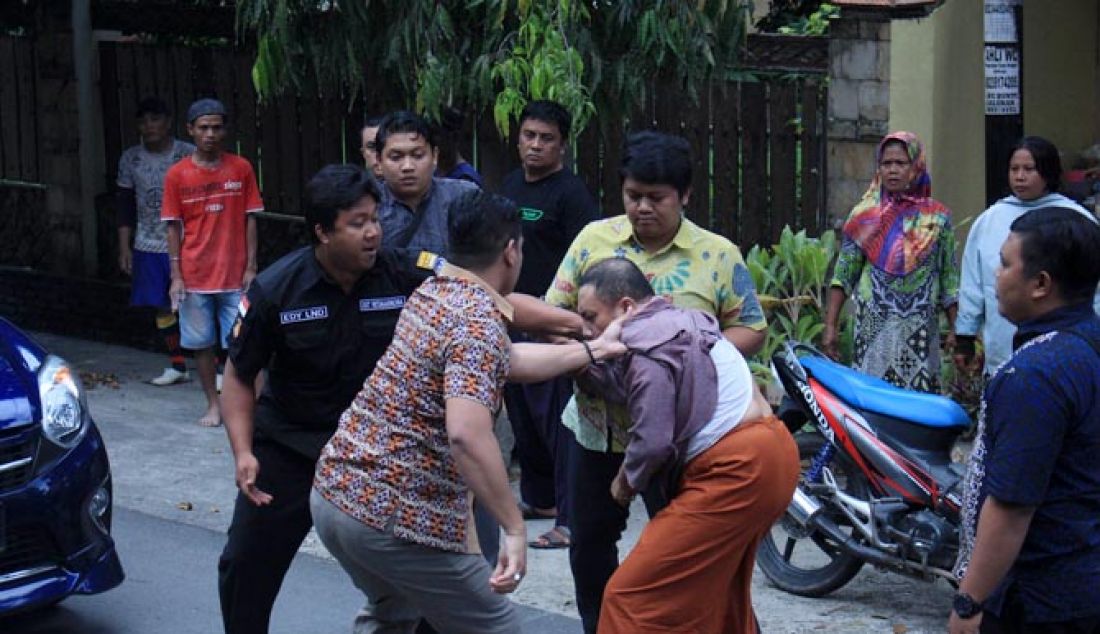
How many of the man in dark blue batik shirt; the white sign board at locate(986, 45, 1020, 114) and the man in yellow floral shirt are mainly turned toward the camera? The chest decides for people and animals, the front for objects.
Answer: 2

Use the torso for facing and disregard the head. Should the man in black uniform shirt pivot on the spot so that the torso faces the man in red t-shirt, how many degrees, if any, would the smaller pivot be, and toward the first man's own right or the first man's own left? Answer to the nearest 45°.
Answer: approximately 135° to the first man's own left

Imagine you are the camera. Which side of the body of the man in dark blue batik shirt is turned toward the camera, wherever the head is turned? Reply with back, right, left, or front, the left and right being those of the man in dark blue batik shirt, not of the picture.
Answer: left

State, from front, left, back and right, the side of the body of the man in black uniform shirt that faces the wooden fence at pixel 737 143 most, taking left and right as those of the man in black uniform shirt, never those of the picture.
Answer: left

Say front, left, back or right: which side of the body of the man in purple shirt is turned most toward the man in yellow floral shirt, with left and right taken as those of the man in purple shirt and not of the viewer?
right

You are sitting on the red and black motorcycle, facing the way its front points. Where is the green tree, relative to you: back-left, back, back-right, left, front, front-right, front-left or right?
back-left
